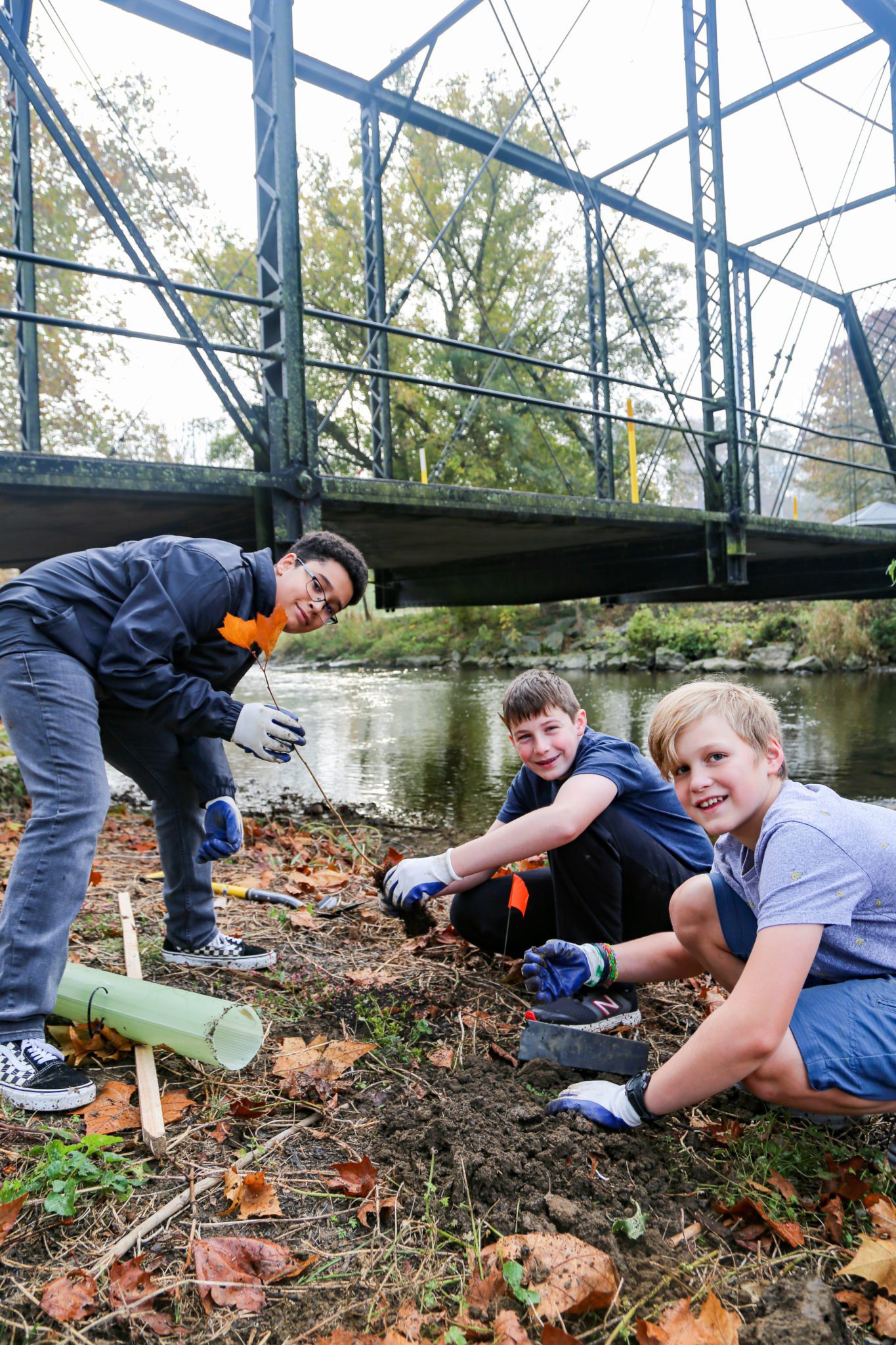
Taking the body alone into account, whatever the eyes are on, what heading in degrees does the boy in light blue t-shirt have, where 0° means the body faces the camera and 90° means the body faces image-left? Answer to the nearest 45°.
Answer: approximately 90°

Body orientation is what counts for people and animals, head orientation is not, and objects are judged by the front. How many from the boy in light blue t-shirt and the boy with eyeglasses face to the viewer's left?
1

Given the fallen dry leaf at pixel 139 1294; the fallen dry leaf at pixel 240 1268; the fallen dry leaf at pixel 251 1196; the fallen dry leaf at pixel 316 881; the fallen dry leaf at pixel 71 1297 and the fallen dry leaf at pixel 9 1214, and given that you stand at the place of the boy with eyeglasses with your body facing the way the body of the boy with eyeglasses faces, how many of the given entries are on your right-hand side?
5

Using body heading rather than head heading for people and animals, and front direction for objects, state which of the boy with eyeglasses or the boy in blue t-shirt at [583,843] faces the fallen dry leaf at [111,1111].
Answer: the boy in blue t-shirt

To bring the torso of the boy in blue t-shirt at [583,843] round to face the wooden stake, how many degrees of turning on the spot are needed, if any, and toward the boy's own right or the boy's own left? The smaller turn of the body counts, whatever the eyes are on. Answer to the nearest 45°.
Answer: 0° — they already face it

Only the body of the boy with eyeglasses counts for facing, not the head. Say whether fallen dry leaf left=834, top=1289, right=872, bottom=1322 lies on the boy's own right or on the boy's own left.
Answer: on the boy's own right

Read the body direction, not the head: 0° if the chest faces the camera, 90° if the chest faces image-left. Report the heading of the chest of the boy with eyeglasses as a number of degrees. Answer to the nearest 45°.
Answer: approximately 270°

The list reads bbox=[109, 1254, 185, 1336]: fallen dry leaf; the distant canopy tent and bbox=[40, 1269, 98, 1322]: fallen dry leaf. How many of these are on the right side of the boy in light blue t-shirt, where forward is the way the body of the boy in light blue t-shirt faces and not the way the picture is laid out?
1

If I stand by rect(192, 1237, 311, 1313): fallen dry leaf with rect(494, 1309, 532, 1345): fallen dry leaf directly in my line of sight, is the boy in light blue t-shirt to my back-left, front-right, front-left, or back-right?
front-left

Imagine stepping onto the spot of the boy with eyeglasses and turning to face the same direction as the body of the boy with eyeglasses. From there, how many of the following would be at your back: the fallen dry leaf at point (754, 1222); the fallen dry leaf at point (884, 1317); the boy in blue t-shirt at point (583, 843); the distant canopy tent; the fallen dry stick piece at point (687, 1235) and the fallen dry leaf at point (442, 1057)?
0

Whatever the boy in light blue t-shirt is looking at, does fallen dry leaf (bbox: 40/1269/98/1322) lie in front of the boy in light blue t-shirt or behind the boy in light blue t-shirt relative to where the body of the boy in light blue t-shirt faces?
in front

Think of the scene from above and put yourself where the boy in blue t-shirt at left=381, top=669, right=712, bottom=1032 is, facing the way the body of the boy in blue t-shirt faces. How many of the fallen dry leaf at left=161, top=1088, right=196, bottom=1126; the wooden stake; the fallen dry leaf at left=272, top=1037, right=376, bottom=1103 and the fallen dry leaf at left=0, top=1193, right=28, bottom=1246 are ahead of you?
4

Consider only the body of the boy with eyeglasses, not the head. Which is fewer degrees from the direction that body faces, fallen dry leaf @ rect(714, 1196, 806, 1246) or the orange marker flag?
the orange marker flag
